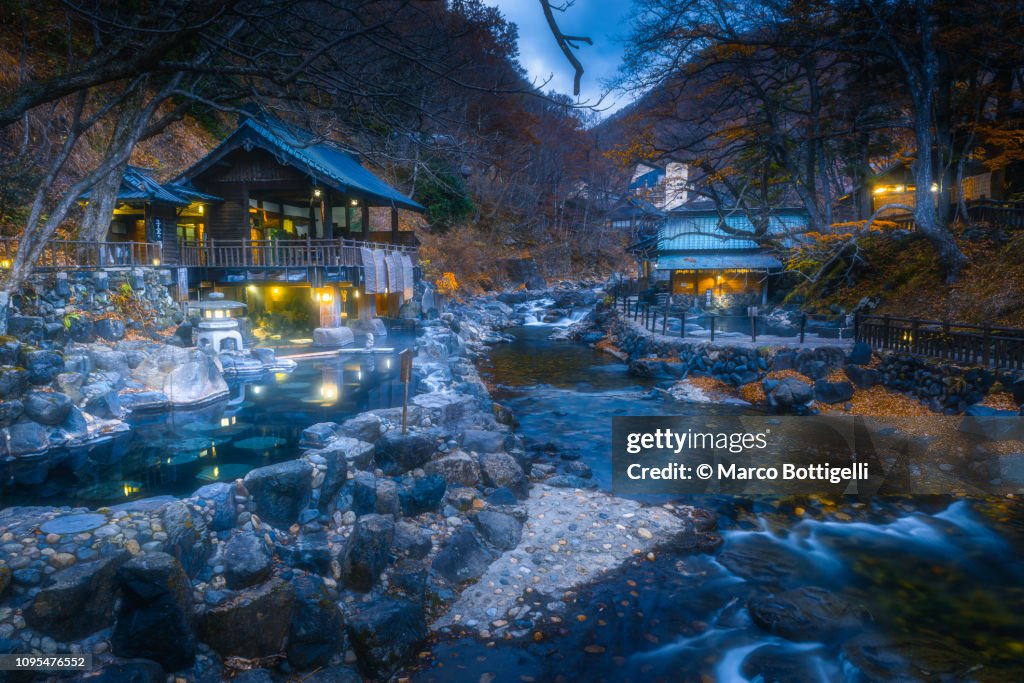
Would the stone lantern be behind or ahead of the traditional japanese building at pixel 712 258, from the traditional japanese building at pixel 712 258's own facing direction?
ahead

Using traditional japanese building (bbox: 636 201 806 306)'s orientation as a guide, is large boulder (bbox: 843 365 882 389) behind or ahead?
ahead

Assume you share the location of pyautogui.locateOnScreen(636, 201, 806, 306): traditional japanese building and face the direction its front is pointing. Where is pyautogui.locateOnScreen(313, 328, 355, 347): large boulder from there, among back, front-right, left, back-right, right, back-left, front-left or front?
front-right

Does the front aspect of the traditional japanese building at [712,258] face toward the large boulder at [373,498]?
yes

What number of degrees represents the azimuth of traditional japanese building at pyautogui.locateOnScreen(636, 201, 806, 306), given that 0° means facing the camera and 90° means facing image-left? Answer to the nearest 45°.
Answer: approximately 0°

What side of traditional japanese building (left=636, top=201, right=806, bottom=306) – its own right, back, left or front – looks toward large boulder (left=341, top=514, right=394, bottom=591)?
front

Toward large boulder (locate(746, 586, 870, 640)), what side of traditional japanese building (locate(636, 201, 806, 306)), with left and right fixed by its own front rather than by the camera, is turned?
front

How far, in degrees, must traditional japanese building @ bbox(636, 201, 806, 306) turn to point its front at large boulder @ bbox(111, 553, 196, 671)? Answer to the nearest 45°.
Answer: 0° — it already faces it

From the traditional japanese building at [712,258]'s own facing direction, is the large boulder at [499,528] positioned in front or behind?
in front
